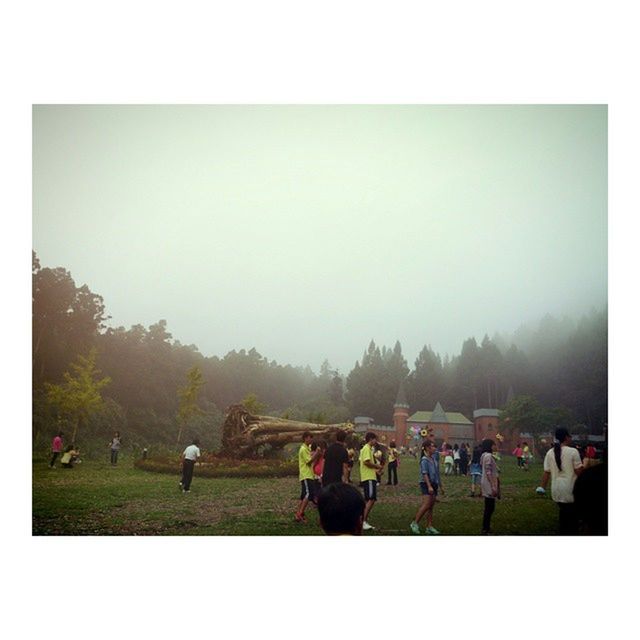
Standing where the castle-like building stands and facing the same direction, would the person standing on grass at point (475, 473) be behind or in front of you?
in front

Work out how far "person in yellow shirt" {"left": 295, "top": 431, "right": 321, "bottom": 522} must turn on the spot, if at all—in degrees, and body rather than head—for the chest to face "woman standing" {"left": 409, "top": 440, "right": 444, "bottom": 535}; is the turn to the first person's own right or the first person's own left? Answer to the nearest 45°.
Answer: approximately 45° to the first person's own right

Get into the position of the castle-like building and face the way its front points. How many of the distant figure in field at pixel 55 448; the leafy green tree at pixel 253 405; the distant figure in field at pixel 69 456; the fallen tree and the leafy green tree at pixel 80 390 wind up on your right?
5

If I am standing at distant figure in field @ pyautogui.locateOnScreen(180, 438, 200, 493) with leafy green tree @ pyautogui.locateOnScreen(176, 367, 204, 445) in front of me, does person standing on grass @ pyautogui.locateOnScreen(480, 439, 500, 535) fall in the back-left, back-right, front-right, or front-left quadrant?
back-right

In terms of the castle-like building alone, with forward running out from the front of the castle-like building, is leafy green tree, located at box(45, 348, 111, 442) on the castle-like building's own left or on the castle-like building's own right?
on the castle-like building's own right

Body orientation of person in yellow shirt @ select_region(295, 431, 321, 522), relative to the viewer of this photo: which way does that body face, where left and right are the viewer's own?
facing to the right of the viewer

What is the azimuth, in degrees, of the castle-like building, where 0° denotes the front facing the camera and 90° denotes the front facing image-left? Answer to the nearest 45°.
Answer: approximately 0°
